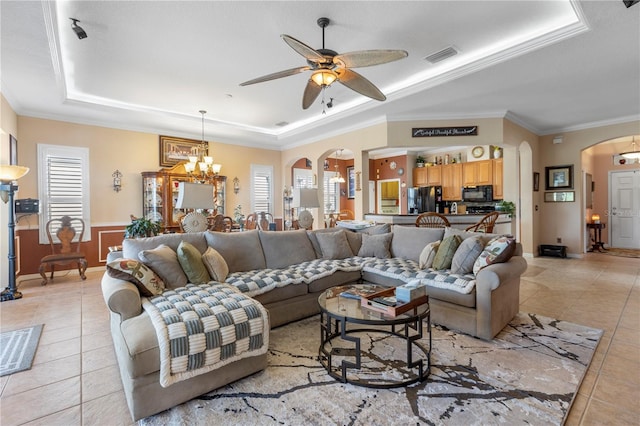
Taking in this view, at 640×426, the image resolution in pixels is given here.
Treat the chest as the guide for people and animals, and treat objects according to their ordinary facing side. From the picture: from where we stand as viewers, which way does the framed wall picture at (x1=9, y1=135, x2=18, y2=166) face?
facing to the right of the viewer

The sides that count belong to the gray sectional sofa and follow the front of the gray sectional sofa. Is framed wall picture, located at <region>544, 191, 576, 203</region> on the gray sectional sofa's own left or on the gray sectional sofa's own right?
on the gray sectional sofa's own left

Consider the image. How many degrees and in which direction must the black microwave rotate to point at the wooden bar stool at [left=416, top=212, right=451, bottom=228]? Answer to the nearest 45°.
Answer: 0° — it already faces it

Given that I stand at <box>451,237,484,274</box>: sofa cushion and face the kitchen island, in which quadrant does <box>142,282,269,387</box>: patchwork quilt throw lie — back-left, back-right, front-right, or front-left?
back-left

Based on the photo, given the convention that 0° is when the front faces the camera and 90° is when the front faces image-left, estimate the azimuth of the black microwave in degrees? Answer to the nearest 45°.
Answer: approximately 0°

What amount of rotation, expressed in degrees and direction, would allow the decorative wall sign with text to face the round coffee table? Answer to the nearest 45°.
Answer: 0° — it already faces it

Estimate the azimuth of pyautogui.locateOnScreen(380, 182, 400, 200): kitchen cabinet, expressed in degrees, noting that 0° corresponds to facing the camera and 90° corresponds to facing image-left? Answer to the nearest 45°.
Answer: approximately 0°
